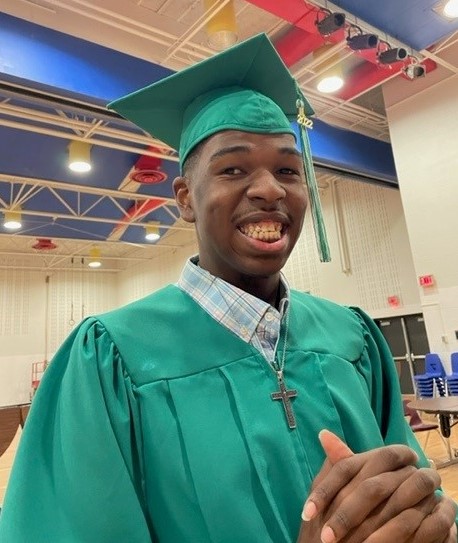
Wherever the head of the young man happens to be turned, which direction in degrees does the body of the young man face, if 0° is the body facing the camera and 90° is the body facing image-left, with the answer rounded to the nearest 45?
approximately 315°

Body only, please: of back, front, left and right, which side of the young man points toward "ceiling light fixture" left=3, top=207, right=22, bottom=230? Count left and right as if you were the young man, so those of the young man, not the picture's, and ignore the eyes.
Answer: back

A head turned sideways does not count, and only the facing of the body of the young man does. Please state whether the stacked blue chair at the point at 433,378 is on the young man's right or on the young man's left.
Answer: on the young man's left

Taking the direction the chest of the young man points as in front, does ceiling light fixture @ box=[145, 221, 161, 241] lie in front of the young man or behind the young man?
behind

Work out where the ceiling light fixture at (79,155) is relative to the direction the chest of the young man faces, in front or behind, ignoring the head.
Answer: behind

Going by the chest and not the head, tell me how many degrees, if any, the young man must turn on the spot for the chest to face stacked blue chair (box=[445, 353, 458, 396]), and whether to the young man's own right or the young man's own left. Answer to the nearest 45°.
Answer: approximately 90° to the young man's own left

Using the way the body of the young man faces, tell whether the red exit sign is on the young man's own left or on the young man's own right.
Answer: on the young man's own left
